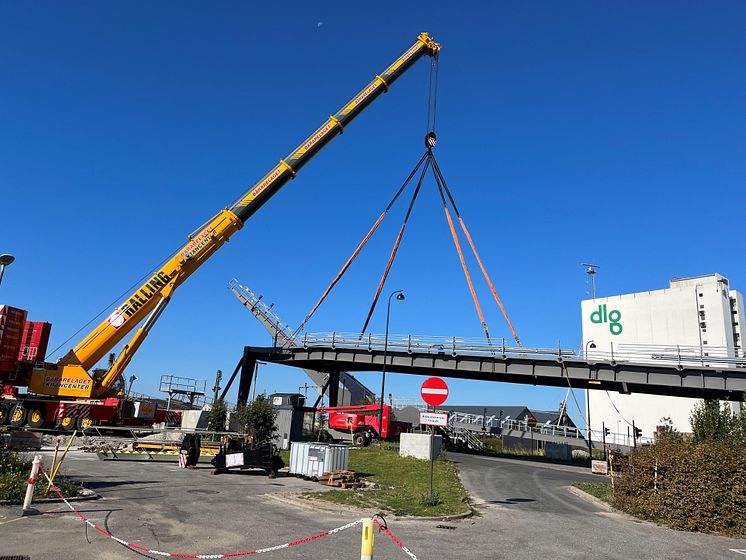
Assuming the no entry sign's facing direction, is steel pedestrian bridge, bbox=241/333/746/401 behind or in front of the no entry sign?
behind

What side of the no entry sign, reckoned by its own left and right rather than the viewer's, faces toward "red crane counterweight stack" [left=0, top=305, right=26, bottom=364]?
right

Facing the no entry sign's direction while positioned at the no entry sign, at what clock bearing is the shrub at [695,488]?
The shrub is roughly at 9 o'clock from the no entry sign.

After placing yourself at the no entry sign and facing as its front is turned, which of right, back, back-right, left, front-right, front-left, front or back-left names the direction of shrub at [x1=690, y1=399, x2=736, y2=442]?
back-left

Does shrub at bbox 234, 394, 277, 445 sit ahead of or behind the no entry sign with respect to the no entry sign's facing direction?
behind

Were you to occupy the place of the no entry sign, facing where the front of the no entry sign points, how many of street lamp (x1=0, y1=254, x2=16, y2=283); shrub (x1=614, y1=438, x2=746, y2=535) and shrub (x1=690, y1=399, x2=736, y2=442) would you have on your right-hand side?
1

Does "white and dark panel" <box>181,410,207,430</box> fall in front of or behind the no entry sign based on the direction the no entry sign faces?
behind

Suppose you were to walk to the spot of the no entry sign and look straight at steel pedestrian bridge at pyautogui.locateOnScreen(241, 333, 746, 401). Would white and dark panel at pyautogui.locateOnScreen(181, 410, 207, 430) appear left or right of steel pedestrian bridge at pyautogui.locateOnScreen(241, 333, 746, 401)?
left

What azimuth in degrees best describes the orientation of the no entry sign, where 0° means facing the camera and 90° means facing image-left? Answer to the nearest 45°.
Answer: approximately 0°

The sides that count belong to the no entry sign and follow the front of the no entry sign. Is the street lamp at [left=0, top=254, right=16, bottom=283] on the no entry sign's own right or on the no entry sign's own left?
on the no entry sign's own right

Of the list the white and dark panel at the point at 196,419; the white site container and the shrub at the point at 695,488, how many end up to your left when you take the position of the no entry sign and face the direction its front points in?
1

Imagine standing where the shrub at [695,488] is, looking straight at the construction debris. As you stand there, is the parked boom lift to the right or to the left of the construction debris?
right

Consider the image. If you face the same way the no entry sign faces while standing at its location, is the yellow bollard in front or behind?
in front

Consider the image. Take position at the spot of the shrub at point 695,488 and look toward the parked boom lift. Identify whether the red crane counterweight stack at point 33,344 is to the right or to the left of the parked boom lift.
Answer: left

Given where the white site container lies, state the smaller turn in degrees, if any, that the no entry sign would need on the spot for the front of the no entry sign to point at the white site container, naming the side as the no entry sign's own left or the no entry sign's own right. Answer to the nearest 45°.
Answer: approximately 135° to the no entry sign's own right
